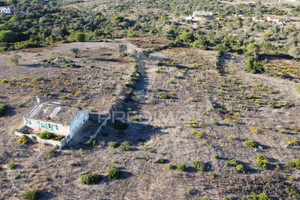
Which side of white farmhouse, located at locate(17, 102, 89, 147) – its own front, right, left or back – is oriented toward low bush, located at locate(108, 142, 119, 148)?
left

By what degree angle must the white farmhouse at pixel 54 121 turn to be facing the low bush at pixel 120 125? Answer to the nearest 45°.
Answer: approximately 135° to its left

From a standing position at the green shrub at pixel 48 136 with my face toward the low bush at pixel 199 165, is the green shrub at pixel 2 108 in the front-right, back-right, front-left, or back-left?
back-left

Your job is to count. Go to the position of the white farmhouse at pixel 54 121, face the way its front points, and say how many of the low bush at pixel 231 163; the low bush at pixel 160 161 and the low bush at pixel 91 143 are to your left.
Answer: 3

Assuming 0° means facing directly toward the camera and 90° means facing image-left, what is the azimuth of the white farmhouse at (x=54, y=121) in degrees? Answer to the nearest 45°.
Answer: approximately 45°

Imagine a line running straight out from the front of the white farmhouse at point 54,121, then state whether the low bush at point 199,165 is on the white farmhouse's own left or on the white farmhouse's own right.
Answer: on the white farmhouse's own left

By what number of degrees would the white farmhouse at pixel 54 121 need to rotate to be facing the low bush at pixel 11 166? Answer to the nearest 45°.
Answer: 0° — it already faces it
